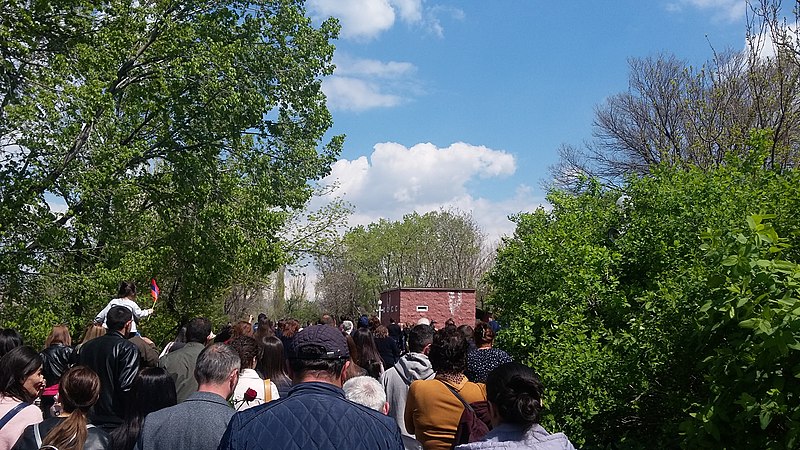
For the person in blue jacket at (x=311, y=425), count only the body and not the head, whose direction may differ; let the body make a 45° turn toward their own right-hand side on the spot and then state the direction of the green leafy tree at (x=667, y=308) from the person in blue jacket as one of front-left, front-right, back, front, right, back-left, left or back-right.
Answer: front

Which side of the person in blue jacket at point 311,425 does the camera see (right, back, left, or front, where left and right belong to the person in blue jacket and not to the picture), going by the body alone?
back

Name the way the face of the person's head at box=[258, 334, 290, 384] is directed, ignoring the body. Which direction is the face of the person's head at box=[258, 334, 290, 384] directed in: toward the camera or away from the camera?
away from the camera

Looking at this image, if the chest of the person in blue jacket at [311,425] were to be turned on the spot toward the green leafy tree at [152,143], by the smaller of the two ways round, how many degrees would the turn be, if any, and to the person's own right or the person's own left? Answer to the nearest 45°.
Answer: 0° — they already face it

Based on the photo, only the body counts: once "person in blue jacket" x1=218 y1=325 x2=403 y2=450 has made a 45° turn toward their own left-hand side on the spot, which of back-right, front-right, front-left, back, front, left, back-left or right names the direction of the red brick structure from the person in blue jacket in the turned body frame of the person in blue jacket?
front-right

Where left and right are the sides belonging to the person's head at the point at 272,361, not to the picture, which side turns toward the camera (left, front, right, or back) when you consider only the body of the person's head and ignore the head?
back

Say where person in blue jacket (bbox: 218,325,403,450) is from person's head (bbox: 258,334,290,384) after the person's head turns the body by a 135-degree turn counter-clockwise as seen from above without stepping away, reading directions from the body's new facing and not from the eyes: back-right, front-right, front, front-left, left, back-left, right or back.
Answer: front-left

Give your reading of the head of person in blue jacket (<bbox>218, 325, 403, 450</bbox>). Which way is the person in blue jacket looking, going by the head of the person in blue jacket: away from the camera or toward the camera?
away from the camera

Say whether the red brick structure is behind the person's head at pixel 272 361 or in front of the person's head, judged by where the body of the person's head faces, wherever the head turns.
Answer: in front

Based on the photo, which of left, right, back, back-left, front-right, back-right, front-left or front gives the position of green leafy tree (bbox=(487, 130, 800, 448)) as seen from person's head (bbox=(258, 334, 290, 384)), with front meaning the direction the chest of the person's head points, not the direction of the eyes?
right
